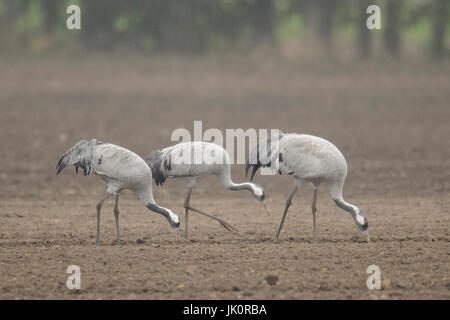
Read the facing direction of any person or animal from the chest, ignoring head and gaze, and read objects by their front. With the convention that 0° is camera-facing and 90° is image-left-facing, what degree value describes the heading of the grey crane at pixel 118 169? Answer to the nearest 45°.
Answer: approximately 270°

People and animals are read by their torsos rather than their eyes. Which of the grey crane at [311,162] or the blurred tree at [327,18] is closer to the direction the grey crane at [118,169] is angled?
the grey crane

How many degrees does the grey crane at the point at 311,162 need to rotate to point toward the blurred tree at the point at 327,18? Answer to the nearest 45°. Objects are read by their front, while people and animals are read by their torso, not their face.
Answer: approximately 90° to its left

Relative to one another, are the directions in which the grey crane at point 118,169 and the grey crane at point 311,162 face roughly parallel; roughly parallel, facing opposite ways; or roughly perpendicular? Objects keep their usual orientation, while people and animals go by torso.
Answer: roughly parallel

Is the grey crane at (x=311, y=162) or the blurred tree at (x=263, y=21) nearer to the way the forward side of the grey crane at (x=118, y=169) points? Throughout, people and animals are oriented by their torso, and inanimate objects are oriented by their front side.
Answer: the grey crane

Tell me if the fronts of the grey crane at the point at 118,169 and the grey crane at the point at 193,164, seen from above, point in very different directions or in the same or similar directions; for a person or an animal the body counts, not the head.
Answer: same or similar directions

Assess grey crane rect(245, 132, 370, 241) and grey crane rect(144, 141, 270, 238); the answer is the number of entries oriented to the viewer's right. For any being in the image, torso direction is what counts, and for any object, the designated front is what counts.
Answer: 2

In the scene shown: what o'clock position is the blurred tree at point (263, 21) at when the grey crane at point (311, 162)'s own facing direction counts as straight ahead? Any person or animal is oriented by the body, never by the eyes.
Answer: The blurred tree is roughly at 9 o'clock from the grey crane.

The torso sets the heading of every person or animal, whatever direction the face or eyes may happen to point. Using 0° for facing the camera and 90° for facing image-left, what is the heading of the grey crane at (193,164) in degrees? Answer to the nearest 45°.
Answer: approximately 270°

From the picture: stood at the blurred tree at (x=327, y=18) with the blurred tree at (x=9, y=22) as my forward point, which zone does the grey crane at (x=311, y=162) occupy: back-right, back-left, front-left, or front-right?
front-left

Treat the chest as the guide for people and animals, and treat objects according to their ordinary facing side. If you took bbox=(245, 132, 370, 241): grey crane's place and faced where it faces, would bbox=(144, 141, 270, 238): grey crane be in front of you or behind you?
behind

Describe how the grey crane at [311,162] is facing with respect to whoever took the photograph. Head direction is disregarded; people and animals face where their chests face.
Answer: facing to the right of the viewer

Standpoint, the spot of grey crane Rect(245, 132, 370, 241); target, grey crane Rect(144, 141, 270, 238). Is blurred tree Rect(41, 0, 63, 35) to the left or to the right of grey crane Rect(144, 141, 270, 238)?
right

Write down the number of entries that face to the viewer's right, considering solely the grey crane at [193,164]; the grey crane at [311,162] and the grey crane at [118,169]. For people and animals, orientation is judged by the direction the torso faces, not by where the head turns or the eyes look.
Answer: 3
